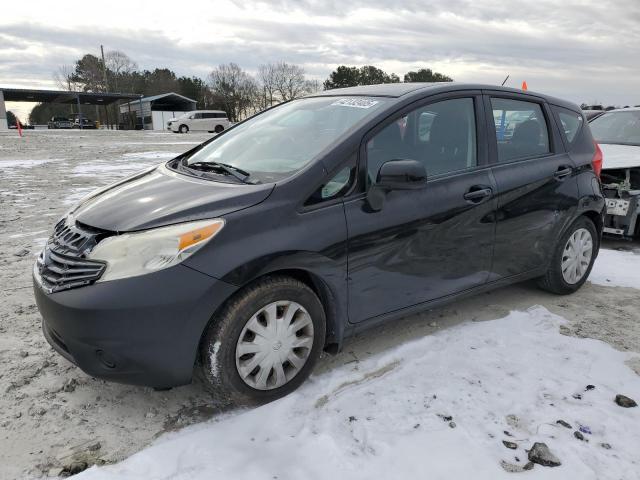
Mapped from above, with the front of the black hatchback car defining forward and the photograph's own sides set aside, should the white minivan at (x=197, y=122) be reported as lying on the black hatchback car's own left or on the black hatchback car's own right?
on the black hatchback car's own right

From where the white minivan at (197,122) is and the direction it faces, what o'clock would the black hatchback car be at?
The black hatchback car is roughly at 9 o'clock from the white minivan.

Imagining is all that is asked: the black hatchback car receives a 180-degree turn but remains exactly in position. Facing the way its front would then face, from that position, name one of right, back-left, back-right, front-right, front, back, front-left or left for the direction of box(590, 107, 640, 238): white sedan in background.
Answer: front

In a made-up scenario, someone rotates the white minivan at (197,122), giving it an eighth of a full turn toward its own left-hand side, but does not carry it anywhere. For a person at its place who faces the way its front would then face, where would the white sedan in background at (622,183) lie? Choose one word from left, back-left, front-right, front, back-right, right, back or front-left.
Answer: front-left

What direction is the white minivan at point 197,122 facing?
to the viewer's left
